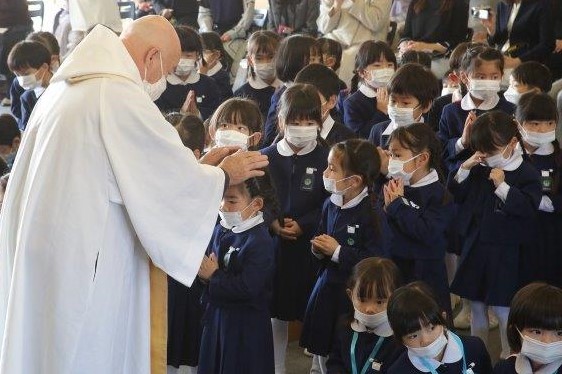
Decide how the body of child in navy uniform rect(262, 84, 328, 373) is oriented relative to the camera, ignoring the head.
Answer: toward the camera

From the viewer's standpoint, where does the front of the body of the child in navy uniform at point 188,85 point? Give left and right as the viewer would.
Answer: facing the viewer

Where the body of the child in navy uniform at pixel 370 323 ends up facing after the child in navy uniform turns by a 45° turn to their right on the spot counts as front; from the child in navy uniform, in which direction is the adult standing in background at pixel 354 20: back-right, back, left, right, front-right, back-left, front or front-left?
back-right

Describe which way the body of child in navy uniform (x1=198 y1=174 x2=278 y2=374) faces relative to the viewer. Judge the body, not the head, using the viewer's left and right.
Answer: facing the viewer and to the left of the viewer

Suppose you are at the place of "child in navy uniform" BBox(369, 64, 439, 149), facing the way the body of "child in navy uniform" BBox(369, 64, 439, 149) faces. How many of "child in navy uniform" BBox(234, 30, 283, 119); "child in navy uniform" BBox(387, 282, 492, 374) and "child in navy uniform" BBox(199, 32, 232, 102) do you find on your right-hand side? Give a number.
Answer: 2

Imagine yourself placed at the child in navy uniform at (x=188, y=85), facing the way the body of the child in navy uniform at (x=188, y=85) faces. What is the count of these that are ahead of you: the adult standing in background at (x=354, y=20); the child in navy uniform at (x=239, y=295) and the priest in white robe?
2

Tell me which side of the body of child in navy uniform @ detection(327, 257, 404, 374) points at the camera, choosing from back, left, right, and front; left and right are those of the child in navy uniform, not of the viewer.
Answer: front

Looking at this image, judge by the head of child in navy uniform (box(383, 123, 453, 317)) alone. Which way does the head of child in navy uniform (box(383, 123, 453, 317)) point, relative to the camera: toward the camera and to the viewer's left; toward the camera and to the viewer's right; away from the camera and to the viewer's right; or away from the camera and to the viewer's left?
toward the camera and to the viewer's left

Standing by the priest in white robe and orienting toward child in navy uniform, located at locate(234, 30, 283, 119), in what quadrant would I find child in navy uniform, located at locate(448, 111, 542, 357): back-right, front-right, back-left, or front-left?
front-right

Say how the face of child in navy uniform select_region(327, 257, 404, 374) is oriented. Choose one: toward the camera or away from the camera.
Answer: toward the camera

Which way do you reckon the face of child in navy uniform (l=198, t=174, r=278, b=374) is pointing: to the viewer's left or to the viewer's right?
to the viewer's left

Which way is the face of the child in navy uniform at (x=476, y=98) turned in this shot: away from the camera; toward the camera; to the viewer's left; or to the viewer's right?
toward the camera

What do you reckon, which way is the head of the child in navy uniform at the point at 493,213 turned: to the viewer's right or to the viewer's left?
to the viewer's left

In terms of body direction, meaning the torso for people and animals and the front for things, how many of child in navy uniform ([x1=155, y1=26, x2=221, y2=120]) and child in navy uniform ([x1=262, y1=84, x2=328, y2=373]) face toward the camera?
2
